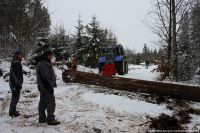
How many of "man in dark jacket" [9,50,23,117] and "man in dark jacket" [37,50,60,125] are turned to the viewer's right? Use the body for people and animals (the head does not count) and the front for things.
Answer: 2

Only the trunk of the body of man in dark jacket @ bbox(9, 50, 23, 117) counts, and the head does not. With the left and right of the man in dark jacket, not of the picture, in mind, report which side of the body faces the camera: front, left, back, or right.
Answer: right

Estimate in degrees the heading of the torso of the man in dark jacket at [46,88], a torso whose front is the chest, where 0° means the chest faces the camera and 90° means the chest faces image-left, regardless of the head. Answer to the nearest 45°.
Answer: approximately 270°

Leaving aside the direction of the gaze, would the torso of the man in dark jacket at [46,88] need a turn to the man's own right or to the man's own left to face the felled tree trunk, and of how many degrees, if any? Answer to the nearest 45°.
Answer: approximately 45° to the man's own left

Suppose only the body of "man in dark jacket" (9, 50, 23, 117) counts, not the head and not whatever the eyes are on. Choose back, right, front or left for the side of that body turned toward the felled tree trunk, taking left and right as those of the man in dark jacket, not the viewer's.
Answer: front

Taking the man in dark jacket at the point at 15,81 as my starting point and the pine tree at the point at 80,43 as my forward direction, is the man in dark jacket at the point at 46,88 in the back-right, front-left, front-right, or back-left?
back-right

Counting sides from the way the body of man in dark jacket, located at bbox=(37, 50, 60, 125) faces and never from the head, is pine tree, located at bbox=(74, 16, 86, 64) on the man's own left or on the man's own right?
on the man's own left
